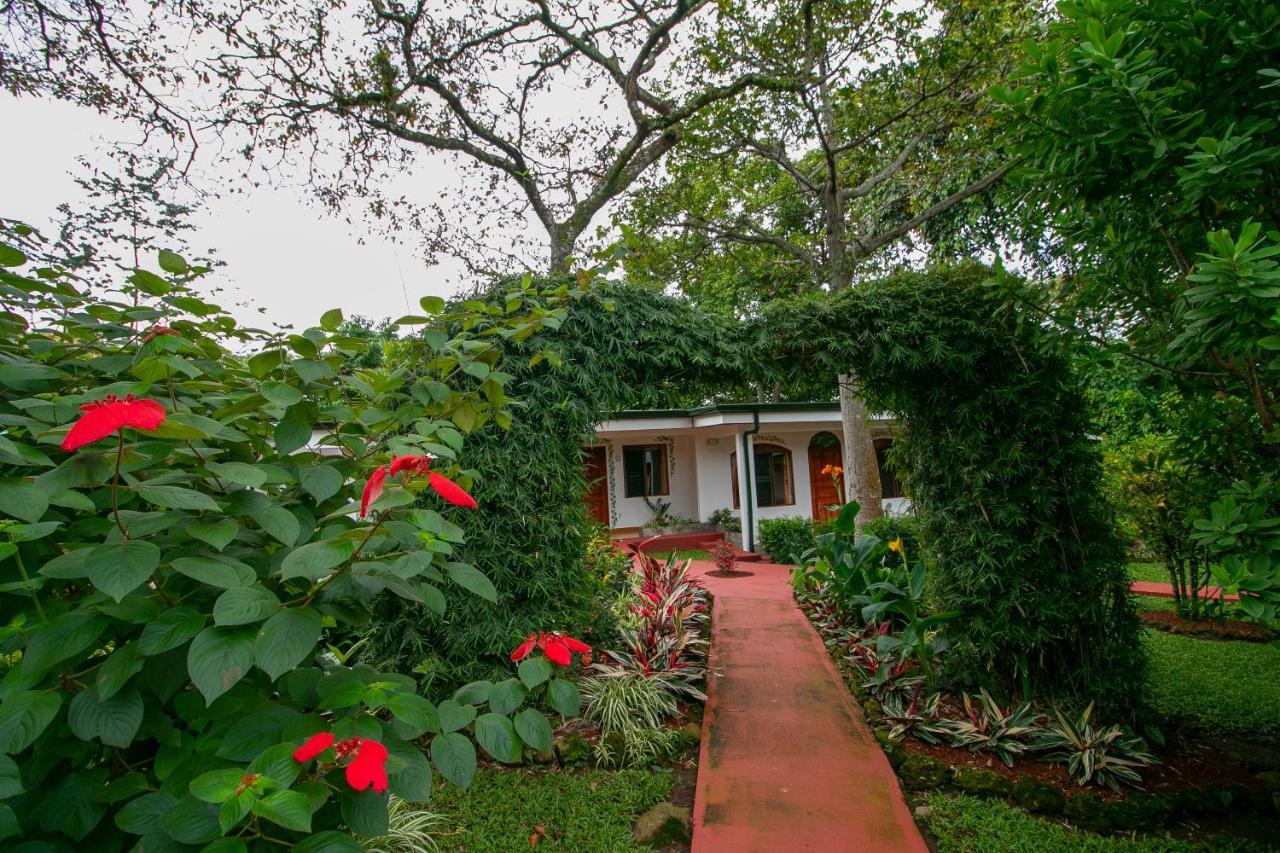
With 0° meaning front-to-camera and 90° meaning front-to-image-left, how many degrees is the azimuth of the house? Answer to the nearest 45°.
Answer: approximately 0°

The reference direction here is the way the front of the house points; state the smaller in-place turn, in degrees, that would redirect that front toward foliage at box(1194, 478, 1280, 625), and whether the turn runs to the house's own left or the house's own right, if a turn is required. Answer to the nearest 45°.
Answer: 0° — it already faces it

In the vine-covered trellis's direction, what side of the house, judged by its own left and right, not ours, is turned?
front

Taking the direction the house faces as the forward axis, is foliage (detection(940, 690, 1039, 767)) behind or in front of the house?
in front

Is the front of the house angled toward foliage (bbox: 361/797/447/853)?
yes

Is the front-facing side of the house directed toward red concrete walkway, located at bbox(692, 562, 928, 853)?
yes

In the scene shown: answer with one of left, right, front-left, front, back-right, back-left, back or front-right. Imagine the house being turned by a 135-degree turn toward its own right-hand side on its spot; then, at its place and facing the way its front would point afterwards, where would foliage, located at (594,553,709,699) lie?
back-left

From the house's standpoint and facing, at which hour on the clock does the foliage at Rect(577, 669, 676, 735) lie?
The foliage is roughly at 12 o'clock from the house.

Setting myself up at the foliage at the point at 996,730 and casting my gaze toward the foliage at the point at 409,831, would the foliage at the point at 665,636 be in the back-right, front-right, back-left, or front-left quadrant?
front-right

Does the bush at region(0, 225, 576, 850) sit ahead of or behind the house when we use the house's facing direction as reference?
ahead
